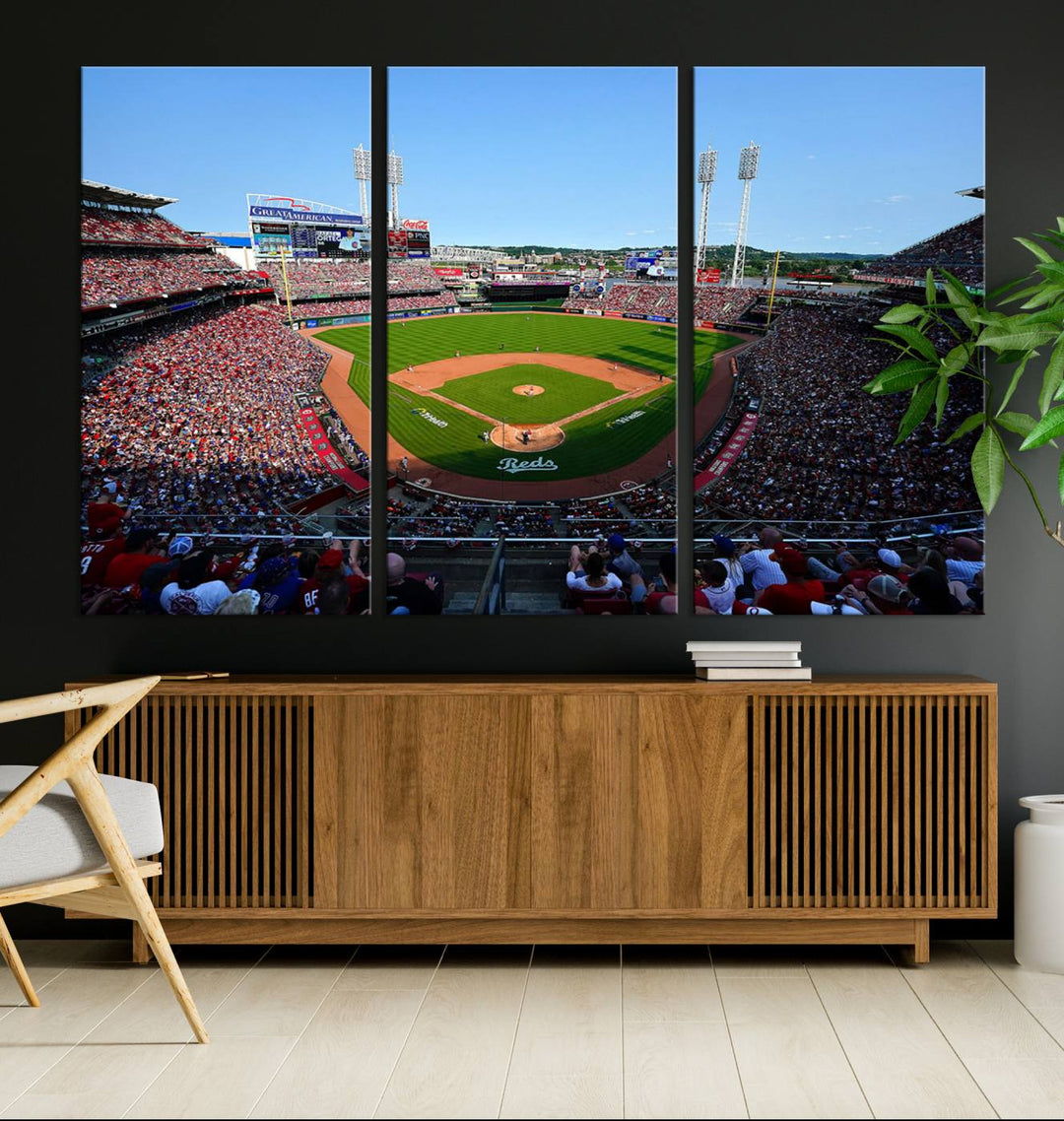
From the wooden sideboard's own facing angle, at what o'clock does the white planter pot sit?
The white planter pot is roughly at 9 o'clock from the wooden sideboard.

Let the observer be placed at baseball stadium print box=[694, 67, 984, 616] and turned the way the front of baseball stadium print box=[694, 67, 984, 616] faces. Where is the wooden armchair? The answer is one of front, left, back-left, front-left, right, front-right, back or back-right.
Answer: front-right

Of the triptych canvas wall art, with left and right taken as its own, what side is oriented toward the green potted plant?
left

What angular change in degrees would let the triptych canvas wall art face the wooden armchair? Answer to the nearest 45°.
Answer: approximately 45° to its right

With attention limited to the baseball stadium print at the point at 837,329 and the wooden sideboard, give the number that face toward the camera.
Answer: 2

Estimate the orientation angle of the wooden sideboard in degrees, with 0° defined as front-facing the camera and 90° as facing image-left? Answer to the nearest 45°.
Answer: approximately 0°

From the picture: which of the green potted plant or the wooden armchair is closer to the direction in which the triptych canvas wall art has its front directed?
the wooden armchair
